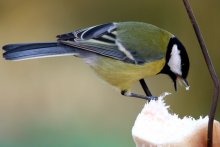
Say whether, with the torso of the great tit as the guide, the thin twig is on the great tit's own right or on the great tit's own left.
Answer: on the great tit's own right

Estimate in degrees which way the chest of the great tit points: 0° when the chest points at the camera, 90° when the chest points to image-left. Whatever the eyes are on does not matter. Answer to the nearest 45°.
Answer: approximately 270°
